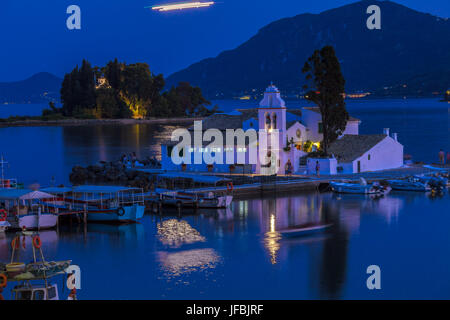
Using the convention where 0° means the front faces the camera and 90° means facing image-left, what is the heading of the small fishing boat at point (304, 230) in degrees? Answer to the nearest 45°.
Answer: approximately 270°

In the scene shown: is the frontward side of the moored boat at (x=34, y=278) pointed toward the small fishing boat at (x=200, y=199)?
no

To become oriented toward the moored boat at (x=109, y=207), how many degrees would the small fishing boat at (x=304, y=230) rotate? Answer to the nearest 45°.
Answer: approximately 180°

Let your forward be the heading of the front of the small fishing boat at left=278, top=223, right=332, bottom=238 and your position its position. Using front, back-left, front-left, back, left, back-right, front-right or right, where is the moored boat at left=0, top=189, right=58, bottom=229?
back

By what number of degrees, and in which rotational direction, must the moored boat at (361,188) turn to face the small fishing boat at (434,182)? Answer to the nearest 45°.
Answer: approximately 135° to its right

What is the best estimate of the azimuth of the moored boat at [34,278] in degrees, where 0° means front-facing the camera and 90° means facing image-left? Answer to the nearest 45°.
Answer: approximately 270°

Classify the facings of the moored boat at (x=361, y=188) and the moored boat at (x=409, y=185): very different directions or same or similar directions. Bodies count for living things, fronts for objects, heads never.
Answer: same or similar directions

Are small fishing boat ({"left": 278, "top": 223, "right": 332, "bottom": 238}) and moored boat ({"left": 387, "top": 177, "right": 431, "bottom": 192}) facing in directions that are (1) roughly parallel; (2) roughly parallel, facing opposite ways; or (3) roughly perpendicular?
roughly parallel, facing opposite ways

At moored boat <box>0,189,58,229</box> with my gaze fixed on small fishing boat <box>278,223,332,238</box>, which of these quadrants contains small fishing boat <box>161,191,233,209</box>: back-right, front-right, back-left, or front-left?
front-left

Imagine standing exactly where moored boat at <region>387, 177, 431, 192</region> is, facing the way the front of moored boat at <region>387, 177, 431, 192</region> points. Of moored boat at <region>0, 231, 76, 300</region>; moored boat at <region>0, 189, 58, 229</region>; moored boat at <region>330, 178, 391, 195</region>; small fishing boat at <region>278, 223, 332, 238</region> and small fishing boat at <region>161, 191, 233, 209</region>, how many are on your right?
0

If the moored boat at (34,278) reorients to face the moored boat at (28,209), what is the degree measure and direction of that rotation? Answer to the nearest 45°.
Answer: approximately 90° to its left

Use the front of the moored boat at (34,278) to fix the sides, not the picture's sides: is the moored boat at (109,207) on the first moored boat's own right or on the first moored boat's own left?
on the first moored boat's own left

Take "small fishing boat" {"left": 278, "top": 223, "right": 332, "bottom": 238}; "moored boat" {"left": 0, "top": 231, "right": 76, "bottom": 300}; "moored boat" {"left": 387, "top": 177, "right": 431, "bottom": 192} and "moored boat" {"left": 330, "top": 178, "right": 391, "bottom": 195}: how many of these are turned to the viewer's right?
2

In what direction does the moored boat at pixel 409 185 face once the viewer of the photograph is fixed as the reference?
facing to the left of the viewer

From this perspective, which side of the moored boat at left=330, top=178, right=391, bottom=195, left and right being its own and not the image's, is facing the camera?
left
